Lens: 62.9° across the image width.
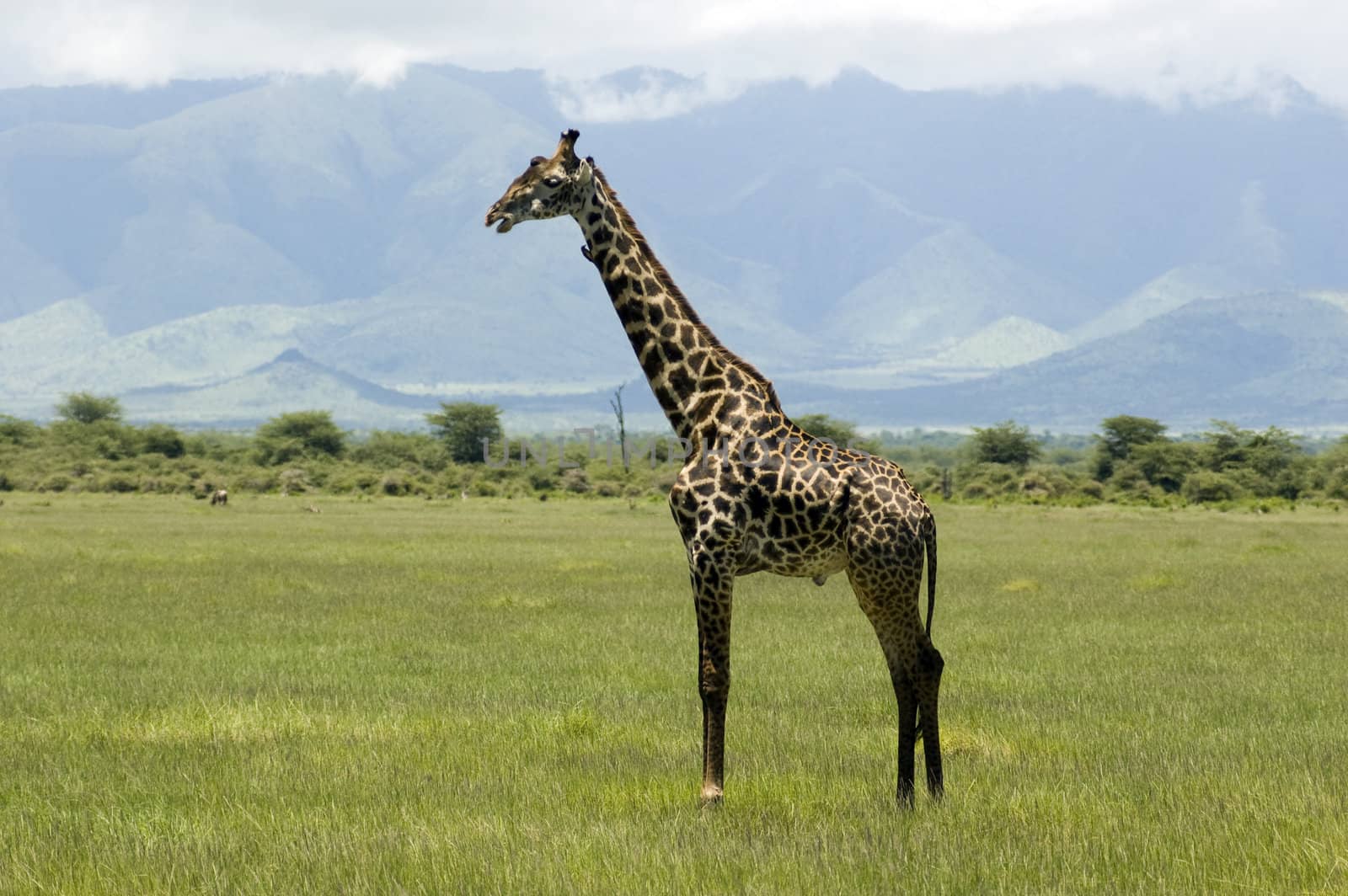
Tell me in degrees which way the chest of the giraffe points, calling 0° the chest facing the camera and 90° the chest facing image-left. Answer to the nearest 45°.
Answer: approximately 90°
